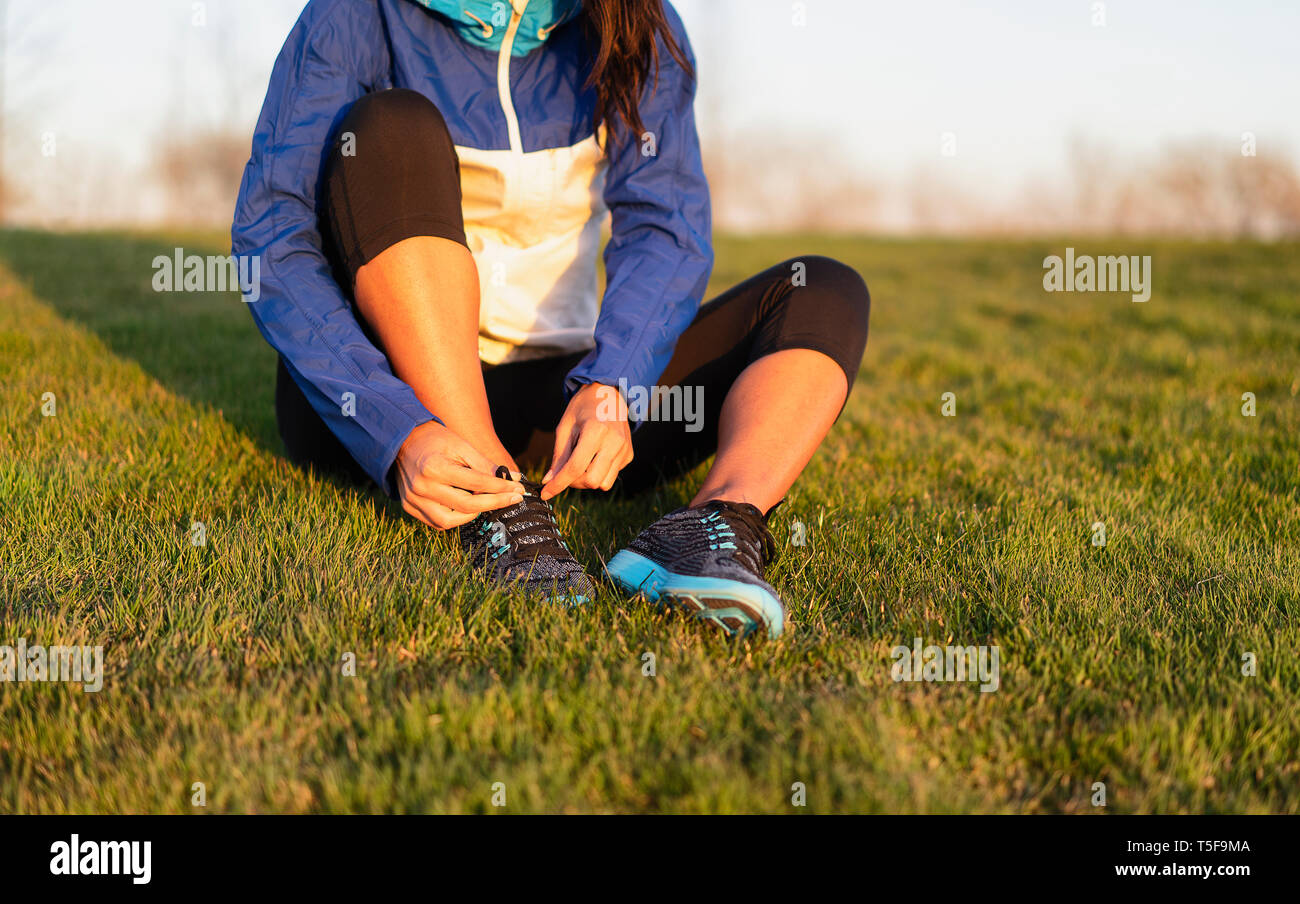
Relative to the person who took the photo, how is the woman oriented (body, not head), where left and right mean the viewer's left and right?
facing the viewer
